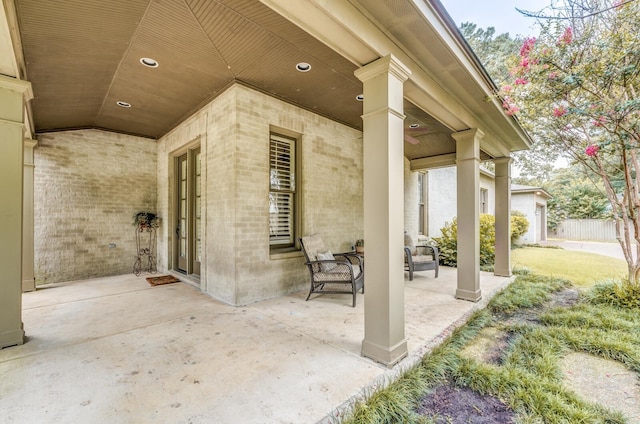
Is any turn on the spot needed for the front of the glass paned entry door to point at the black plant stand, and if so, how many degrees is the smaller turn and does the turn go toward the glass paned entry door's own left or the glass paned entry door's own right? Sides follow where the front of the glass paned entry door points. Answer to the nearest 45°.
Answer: approximately 90° to the glass paned entry door's own right

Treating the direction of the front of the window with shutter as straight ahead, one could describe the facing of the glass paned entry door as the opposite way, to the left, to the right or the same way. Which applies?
to the right

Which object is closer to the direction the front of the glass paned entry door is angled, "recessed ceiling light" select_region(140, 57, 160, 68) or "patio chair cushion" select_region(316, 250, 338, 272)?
the recessed ceiling light

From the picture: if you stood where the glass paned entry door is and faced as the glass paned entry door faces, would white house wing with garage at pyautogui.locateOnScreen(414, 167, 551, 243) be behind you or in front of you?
behind

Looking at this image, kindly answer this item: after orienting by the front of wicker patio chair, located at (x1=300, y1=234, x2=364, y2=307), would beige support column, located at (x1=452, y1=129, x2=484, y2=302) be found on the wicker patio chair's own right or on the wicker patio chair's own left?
on the wicker patio chair's own left

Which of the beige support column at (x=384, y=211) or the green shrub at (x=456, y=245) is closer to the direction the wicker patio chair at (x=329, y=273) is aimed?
the beige support column

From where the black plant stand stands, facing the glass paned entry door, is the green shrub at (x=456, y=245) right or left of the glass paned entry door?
left

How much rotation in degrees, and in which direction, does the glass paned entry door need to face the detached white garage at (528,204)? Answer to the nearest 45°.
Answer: approximately 135° to its left
